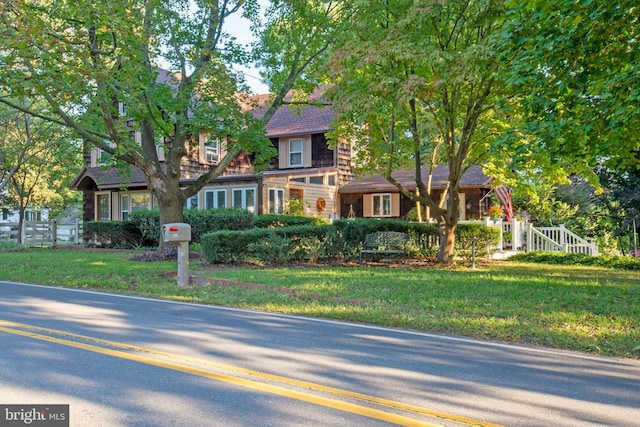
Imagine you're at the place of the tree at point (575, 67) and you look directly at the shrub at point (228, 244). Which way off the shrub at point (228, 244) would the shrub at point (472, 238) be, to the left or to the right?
right

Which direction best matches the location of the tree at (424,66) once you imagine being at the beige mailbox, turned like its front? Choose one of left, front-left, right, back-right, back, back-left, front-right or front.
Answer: back-left

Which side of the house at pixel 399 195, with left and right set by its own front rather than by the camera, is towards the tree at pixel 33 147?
right

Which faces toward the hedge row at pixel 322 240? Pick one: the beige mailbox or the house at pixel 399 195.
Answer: the house

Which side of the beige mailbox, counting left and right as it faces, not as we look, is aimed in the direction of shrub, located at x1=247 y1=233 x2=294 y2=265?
back

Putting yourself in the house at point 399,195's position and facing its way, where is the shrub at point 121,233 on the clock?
The shrub is roughly at 2 o'clock from the house.

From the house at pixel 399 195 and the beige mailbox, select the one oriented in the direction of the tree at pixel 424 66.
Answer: the house

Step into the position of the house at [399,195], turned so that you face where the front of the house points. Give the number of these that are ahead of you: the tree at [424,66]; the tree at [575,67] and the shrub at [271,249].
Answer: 3

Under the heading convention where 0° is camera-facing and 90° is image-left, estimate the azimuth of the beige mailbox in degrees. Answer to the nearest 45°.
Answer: approximately 45°

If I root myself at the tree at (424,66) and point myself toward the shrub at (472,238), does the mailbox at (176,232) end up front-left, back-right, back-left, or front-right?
back-left
